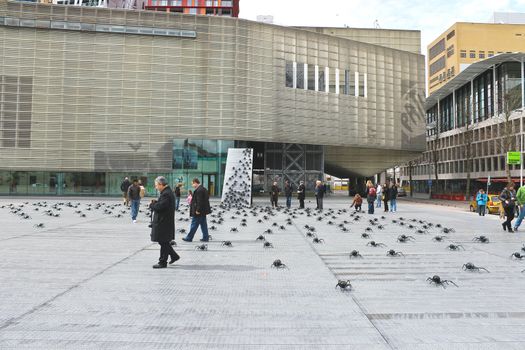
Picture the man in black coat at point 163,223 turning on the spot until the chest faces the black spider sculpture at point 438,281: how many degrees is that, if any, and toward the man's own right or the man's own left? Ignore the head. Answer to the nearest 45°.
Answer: approximately 135° to the man's own left

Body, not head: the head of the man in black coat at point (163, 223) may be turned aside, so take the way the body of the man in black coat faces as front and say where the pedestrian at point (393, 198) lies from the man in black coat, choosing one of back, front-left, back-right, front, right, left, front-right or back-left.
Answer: back-right

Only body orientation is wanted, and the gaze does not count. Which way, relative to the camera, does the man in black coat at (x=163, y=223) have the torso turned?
to the viewer's left

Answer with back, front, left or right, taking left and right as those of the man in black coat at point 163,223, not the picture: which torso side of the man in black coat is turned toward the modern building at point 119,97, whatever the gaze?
right

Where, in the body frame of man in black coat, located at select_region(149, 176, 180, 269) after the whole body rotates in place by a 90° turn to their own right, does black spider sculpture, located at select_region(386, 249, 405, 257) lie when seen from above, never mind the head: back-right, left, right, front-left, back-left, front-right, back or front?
right
